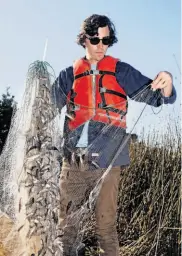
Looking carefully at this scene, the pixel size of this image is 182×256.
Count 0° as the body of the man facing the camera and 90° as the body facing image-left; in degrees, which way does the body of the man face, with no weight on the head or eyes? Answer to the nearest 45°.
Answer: approximately 0°
